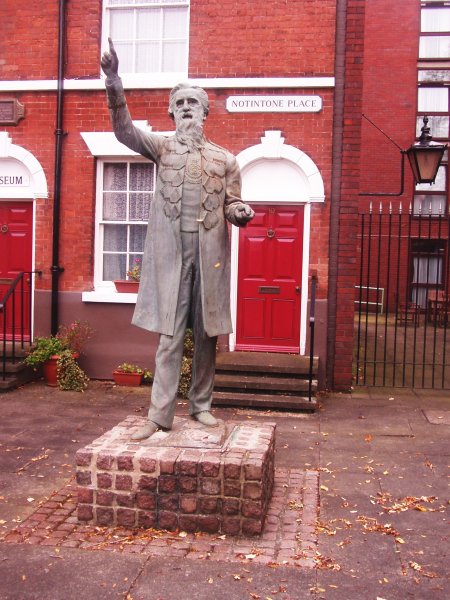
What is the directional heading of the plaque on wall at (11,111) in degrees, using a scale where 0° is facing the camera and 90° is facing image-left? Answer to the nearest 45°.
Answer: approximately 0°

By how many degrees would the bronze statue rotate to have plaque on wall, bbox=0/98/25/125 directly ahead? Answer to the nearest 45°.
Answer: approximately 135° to its right

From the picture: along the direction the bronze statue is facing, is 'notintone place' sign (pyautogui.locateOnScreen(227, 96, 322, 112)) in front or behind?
behind

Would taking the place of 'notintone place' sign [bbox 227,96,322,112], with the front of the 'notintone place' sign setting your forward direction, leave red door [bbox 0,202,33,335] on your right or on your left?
on your right

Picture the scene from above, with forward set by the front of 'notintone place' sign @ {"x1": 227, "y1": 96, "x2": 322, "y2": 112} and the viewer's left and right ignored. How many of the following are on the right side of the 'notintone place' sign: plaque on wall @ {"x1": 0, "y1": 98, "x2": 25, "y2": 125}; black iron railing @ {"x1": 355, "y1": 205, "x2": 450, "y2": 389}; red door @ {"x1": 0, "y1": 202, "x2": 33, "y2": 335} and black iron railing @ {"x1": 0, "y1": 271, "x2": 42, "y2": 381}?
3

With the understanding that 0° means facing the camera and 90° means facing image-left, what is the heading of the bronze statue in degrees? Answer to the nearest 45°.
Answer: approximately 0°

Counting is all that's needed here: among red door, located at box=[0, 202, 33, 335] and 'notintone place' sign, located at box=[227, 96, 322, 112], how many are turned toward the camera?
2

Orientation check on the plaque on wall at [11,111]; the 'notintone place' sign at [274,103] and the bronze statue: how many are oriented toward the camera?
3
